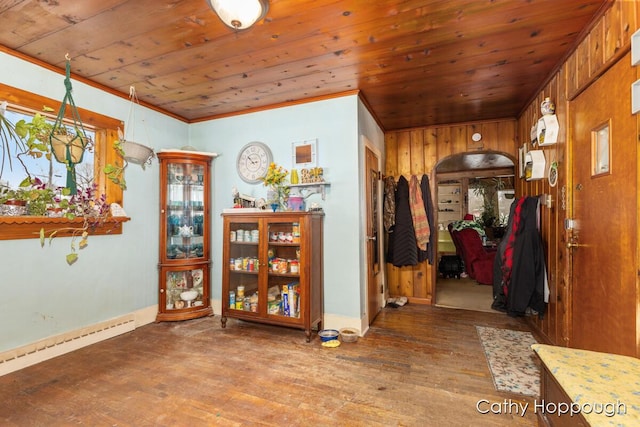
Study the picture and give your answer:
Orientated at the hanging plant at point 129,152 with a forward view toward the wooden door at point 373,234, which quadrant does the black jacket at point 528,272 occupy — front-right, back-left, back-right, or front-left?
front-right

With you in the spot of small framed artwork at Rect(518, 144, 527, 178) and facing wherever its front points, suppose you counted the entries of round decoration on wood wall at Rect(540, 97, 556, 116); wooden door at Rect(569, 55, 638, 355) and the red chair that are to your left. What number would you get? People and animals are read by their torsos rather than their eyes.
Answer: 2

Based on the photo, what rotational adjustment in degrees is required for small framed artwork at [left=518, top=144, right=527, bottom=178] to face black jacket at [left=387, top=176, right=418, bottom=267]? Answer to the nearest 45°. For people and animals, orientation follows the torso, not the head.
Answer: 0° — it already faces it

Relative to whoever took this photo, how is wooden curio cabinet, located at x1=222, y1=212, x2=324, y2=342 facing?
facing the viewer and to the left of the viewer

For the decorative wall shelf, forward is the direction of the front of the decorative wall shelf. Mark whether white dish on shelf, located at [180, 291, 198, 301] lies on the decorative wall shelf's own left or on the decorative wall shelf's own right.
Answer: on the decorative wall shelf's own right

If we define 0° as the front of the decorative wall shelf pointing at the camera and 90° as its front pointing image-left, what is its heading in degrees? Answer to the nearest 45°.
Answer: approximately 45°

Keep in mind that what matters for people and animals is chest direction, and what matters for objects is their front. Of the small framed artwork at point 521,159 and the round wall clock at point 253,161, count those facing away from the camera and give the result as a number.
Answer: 0

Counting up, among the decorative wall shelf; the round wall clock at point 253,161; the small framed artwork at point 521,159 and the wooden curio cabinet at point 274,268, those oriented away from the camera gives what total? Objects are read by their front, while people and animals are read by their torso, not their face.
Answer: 0

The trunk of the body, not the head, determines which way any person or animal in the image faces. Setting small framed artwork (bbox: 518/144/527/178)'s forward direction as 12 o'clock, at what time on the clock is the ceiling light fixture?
The ceiling light fixture is roughly at 10 o'clock from the small framed artwork.

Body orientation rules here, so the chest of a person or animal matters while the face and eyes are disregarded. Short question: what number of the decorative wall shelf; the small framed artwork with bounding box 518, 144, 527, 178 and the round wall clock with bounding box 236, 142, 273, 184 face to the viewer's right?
0

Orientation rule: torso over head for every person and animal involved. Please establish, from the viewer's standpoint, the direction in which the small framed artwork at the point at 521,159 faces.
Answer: facing to the left of the viewer

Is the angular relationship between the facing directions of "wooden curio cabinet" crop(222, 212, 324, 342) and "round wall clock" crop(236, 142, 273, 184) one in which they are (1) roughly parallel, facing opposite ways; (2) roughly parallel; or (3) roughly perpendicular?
roughly parallel

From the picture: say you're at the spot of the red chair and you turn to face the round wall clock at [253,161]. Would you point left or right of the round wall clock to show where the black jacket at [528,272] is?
left

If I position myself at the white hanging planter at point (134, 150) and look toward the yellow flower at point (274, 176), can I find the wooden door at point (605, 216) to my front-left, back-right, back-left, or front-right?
front-right

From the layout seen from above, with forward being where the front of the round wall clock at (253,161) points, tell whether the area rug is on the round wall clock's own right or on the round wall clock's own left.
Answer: on the round wall clock's own left

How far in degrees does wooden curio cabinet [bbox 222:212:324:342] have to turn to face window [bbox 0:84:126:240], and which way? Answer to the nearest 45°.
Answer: approximately 45° to its right

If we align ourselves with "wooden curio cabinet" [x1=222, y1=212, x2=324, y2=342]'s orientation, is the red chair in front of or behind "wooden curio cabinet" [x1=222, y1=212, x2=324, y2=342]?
behind
